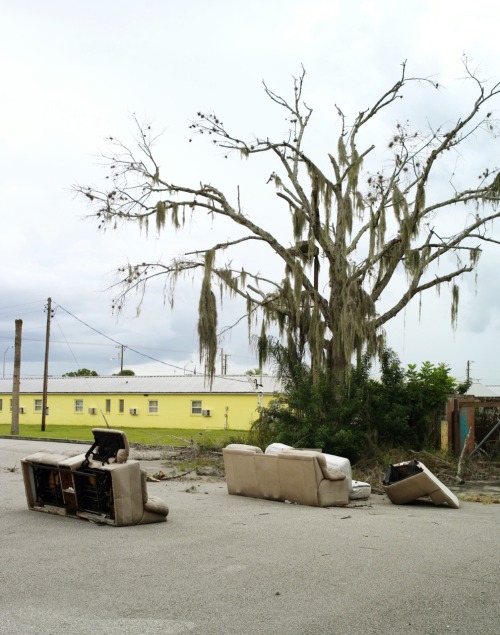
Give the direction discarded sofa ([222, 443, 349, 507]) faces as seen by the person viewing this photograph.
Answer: facing away from the viewer and to the right of the viewer

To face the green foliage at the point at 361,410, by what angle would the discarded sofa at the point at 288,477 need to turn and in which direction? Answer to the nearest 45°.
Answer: approximately 45° to its left

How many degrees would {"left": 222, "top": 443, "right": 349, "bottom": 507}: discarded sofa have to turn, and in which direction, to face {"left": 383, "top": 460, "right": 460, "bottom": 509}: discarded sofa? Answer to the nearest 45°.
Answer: approximately 45° to its right

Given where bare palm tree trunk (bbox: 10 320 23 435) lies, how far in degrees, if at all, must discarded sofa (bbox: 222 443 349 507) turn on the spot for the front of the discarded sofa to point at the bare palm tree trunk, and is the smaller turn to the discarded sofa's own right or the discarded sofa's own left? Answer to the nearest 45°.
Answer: approximately 90° to the discarded sofa's own left
